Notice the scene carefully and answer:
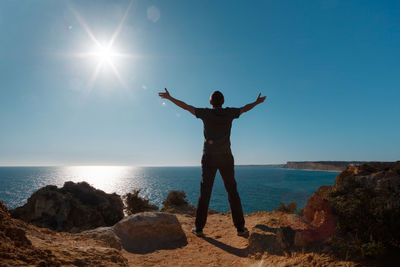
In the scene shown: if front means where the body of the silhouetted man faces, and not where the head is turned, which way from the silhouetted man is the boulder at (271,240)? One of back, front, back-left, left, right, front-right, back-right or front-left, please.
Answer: back-right

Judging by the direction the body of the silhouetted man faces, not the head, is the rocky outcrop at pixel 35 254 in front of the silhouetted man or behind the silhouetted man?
behind

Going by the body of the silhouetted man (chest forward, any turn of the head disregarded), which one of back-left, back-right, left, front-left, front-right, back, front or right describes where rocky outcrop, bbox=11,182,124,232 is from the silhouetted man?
front-left

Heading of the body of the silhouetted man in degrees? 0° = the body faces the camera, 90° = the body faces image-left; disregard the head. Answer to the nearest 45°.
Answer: approximately 180°
